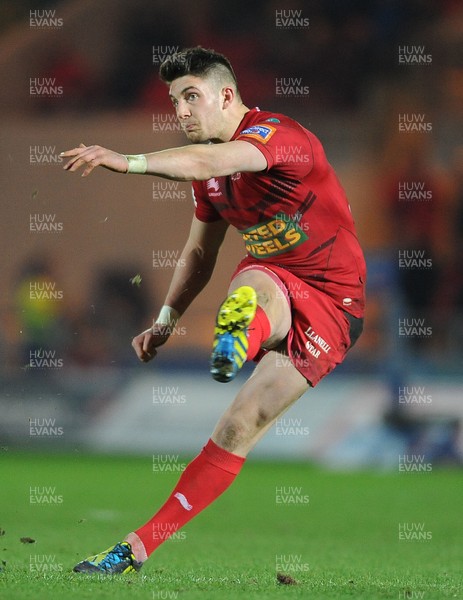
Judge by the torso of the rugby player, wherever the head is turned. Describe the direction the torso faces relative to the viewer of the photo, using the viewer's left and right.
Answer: facing the viewer and to the left of the viewer
